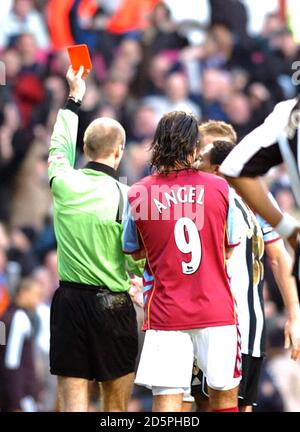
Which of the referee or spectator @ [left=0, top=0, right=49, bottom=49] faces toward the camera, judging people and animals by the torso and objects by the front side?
the spectator

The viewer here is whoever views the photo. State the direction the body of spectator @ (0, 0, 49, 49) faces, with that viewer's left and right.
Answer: facing the viewer

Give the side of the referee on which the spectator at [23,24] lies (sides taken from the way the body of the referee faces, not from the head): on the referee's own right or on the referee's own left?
on the referee's own left

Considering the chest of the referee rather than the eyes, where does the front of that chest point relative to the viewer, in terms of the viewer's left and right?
facing away from the viewer and to the right of the viewer

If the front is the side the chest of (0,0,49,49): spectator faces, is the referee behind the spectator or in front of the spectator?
in front

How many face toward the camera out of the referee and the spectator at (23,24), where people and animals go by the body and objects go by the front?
1

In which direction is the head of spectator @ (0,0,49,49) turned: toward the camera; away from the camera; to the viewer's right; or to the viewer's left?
toward the camera
